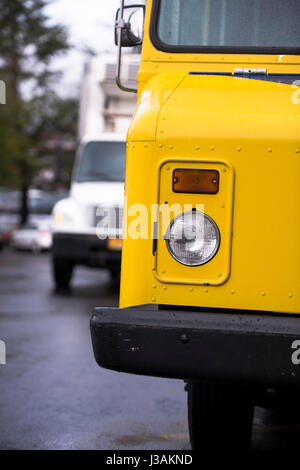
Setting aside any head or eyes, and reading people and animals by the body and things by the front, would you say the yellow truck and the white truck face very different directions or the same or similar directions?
same or similar directions

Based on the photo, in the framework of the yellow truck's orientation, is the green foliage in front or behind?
behind

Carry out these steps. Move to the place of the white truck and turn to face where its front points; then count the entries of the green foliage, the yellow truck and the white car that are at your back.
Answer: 2

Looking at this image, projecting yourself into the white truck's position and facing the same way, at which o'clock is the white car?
The white car is roughly at 6 o'clock from the white truck.

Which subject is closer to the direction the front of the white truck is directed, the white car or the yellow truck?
the yellow truck

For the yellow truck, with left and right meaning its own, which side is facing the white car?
back

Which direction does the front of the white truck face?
toward the camera

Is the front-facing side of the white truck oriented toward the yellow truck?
yes

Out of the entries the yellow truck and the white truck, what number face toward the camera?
2

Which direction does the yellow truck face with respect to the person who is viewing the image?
facing the viewer

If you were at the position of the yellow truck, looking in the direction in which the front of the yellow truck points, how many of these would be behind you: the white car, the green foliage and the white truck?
3
